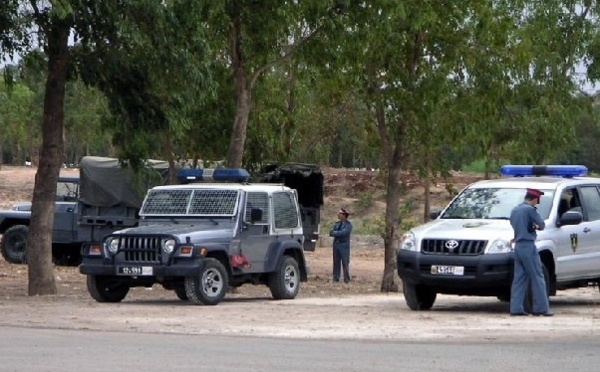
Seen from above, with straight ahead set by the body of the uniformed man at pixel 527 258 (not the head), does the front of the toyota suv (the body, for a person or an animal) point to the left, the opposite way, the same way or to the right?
the opposite way

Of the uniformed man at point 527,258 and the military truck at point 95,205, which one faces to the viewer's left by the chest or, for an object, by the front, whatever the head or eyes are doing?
the military truck

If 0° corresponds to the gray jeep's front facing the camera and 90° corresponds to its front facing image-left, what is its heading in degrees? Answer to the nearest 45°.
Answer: approximately 45°

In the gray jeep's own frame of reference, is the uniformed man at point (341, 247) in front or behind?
behind

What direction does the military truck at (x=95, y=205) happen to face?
to the viewer's left

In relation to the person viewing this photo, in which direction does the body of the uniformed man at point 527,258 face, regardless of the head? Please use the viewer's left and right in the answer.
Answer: facing away from the viewer and to the right of the viewer

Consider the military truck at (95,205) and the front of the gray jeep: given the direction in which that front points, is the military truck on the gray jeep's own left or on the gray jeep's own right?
on the gray jeep's own right
